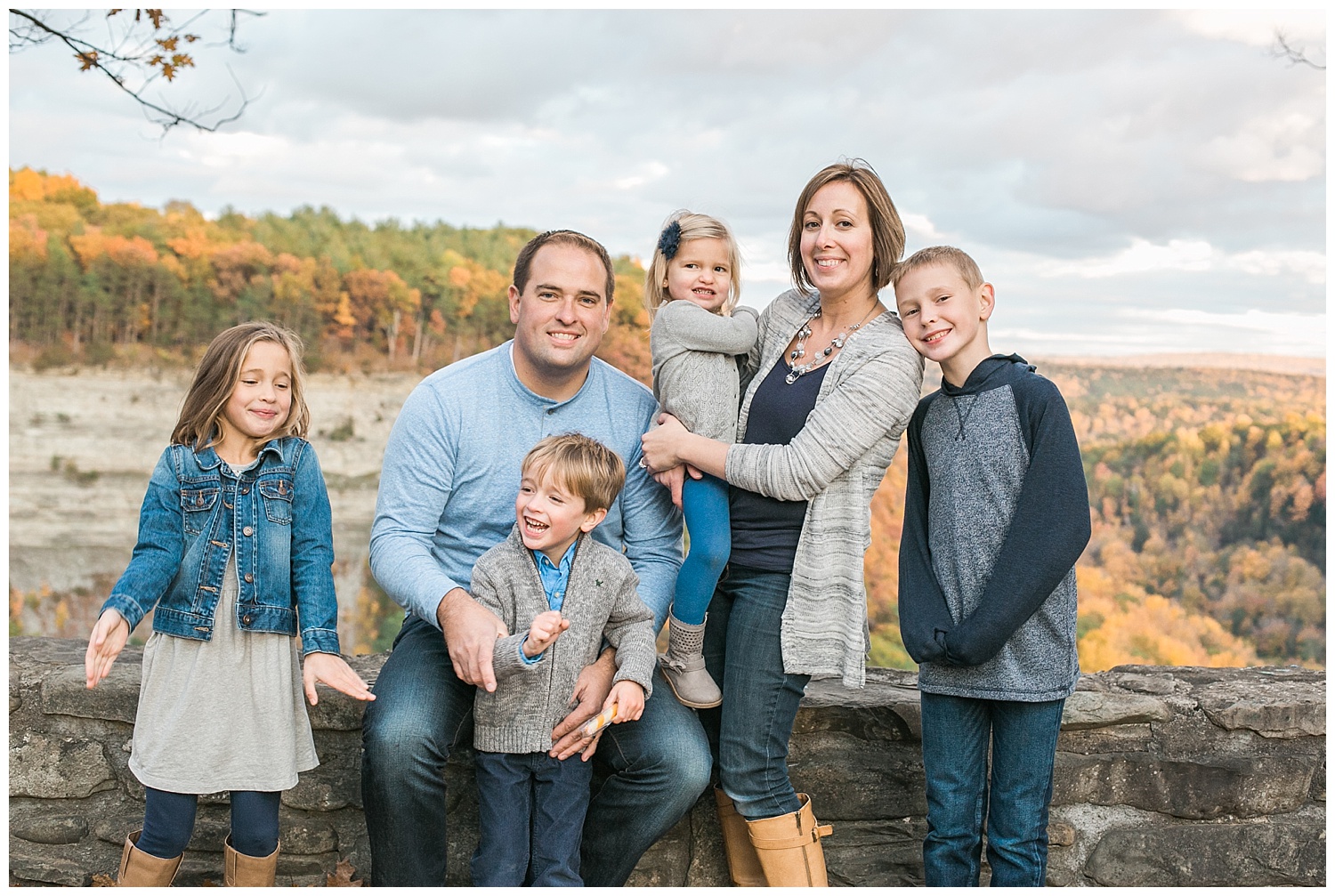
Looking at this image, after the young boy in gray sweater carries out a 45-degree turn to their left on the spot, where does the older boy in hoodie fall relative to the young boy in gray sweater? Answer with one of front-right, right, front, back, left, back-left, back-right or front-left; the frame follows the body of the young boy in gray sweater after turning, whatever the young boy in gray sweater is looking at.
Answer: front-left

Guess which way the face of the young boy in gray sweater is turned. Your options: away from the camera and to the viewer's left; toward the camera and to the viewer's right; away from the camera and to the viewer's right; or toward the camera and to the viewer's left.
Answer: toward the camera and to the viewer's left

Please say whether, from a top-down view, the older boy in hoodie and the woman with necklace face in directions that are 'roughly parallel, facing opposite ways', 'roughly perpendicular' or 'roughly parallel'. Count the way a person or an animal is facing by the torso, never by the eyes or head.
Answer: roughly parallel

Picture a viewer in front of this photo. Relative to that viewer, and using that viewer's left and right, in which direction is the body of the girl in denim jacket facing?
facing the viewer

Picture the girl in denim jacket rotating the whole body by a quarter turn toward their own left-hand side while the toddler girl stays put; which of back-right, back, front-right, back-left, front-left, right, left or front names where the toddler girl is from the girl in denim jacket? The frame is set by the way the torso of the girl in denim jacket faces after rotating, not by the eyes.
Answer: front

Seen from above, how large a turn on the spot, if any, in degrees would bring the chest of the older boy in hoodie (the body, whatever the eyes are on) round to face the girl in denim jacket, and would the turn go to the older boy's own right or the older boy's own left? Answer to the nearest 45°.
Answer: approximately 45° to the older boy's own right

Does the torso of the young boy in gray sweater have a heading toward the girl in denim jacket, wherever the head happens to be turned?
no

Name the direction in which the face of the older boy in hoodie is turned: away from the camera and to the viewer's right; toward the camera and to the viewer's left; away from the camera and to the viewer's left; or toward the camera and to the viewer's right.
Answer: toward the camera and to the viewer's left

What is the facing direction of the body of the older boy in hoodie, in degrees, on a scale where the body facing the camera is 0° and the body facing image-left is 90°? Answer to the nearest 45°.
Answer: approximately 45°

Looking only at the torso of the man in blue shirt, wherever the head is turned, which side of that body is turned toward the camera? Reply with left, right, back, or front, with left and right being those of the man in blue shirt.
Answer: front

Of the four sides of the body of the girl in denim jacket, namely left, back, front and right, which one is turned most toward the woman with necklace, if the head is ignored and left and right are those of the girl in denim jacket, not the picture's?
left

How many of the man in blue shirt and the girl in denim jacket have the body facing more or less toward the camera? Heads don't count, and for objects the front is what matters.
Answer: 2

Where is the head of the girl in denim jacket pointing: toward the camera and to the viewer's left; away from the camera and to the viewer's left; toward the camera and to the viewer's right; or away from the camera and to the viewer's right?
toward the camera and to the viewer's right

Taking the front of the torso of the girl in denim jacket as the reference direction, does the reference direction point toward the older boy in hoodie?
no

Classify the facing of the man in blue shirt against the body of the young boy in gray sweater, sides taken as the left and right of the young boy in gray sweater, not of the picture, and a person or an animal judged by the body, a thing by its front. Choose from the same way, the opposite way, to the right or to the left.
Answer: the same way

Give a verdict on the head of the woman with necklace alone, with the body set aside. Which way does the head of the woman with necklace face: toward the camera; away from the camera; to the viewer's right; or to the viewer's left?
toward the camera
